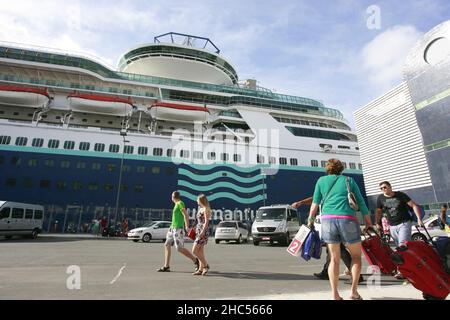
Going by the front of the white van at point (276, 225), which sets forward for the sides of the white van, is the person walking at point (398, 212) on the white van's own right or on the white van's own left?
on the white van's own left

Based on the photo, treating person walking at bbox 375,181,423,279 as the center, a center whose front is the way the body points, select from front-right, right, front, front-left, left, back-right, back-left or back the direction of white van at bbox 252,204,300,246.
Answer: right

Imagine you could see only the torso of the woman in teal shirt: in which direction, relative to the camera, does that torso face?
away from the camera

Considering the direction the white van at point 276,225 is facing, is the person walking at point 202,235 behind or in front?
in front

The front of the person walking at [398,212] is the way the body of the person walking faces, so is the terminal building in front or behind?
behind

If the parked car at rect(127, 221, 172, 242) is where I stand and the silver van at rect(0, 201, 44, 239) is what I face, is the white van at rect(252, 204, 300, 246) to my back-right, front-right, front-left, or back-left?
back-left

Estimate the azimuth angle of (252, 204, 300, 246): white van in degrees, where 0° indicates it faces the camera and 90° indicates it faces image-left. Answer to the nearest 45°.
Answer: approximately 45°

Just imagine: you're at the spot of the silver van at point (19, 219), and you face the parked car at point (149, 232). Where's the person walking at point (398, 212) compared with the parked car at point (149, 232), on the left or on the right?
right

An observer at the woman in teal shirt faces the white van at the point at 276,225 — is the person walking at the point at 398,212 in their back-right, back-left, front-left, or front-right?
front-right
